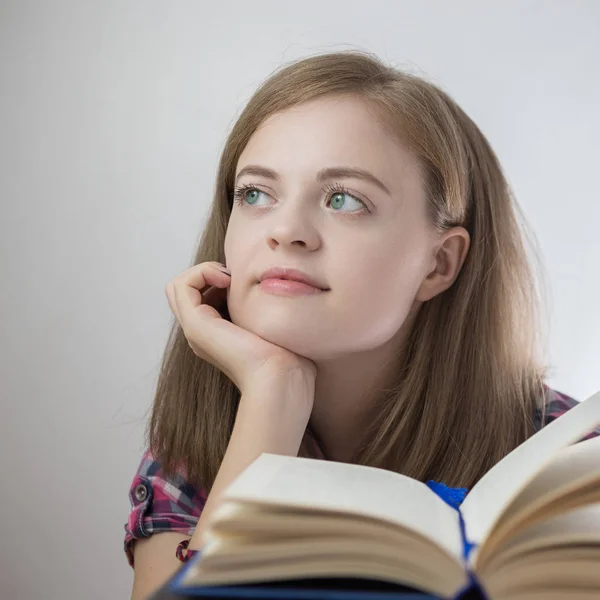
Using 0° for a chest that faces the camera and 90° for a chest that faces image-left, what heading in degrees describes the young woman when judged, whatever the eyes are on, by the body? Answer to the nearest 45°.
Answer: approximately 45°
